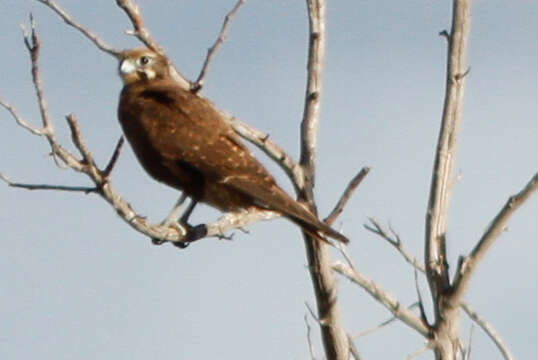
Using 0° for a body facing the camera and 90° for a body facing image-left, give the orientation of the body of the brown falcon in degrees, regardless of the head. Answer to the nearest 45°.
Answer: approximately 90°
